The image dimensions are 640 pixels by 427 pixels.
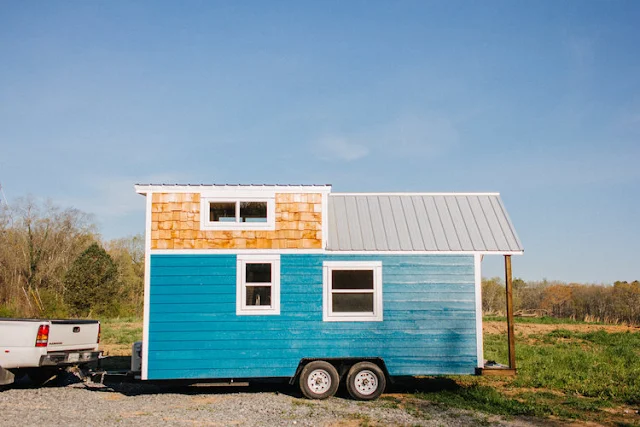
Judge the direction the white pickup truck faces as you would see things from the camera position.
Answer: facing away from the viewer and to the left of the viewer

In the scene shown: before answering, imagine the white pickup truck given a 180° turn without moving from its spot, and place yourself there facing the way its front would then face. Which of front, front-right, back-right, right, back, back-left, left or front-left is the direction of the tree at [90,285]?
back-left

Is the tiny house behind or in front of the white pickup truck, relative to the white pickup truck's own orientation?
behind

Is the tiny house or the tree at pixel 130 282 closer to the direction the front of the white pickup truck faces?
the tree

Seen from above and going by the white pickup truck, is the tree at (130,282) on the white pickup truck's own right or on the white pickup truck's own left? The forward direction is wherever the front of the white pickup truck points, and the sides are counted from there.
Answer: on the white pickup truck's own right
